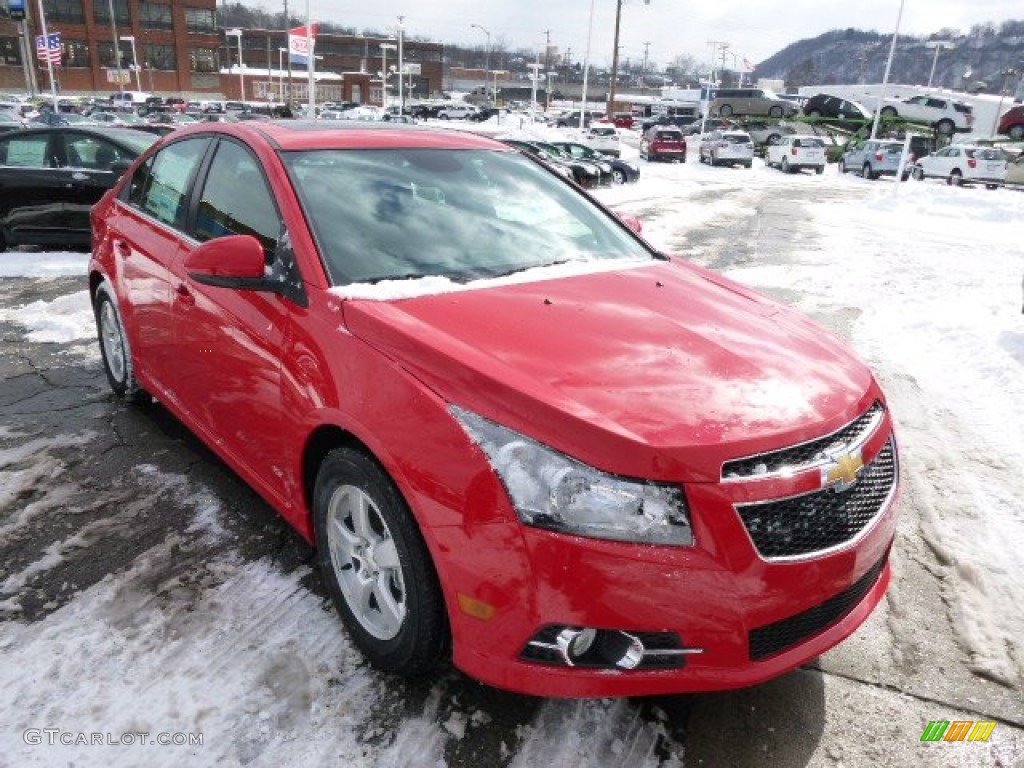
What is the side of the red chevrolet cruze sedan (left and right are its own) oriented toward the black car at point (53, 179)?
back

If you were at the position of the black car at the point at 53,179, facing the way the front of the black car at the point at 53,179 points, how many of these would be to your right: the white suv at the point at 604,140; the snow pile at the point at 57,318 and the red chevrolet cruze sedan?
2

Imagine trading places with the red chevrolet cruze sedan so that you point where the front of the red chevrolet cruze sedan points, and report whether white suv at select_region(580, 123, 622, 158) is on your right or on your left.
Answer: on your left

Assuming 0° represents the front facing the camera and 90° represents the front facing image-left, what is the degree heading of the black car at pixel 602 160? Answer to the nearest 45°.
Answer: approximately 315°

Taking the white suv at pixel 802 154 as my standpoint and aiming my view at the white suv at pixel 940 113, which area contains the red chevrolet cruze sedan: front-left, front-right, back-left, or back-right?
back-right

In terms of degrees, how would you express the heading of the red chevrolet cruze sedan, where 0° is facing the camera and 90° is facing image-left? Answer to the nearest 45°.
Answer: approximately 315°

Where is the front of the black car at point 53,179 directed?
to the viewer's right

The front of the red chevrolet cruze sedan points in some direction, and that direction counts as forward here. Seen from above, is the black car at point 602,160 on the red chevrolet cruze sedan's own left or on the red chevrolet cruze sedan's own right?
on the red chevrolet cruze sedan's own left
